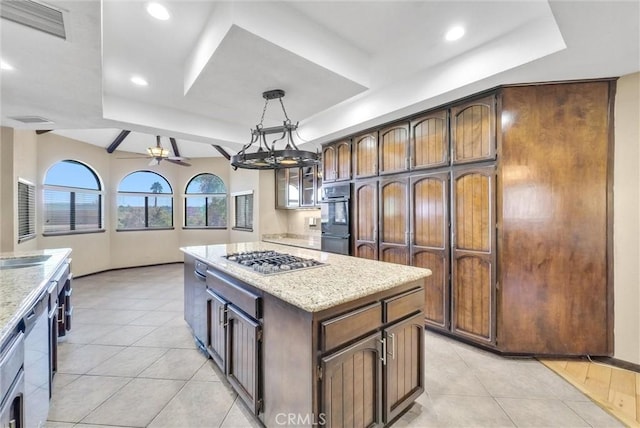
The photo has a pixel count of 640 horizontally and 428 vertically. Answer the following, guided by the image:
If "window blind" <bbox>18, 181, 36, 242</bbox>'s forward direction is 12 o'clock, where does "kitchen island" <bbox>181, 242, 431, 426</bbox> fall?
The kitchen island is roughly at 1 o'clock from the window blind.

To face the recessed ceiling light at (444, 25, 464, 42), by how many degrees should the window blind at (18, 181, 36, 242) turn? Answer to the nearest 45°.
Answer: approximately 45° to its right

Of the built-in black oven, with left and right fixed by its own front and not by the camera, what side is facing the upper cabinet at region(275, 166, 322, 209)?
right

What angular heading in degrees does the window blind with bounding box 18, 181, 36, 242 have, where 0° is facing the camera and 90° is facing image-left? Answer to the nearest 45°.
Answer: approximately 315°

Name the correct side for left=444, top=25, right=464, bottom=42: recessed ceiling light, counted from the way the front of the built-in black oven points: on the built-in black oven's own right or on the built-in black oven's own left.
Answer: on the built-in black oven's own left

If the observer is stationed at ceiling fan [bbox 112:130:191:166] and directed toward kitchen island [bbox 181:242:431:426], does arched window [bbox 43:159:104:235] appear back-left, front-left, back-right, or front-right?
back-right

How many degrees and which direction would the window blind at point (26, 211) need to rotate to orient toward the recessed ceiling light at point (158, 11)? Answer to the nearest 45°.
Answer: approximately 45° to its right

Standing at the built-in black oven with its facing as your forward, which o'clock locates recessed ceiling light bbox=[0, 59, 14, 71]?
The recessed ceiling light is roughly at 12 o'clock from the built-in black oven.

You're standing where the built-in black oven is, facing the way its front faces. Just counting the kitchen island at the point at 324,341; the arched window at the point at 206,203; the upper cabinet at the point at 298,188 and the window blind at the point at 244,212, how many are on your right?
3

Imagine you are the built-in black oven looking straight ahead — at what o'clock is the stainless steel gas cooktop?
The stainless steel gas cooktop is roughly at 11 o'clock from the built-in black oven.

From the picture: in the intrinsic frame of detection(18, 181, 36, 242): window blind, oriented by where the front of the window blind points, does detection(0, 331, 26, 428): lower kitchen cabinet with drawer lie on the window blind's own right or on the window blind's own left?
on the window blind's own right

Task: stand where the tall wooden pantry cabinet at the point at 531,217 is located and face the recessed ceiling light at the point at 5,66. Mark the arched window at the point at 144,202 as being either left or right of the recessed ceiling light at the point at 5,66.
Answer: right

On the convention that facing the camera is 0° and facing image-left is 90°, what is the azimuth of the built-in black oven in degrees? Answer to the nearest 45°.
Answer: approximately 45°

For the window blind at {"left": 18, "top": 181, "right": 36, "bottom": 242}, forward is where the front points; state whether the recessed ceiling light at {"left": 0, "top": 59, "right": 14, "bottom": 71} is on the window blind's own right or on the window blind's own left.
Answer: on the window blind's own right

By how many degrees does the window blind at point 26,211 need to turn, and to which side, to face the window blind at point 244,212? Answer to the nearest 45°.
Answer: approximately 45° to its left

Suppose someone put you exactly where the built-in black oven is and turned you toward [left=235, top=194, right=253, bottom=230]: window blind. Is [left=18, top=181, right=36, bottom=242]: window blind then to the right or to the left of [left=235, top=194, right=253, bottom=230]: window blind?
left

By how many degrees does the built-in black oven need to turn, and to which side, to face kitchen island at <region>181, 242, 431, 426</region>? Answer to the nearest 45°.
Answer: approximately 45° to its left
